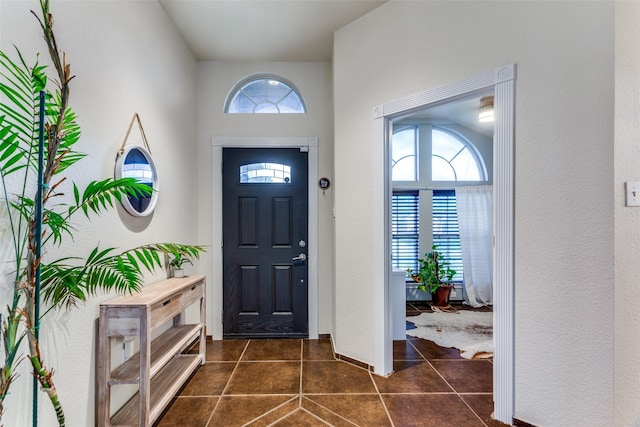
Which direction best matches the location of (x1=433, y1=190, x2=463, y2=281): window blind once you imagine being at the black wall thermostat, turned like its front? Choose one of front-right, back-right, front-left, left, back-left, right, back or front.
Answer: back-left

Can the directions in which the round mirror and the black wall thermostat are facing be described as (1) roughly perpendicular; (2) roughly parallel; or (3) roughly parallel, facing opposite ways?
roughly perpendicular

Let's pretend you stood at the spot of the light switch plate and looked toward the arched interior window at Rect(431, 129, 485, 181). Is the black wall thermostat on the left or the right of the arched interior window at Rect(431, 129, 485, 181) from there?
left

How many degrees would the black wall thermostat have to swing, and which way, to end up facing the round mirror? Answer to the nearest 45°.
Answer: approximately 45° to its right

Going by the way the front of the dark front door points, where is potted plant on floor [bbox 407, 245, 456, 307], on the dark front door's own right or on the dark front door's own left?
on the dark front door's own left

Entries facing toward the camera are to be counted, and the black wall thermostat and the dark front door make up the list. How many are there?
2
